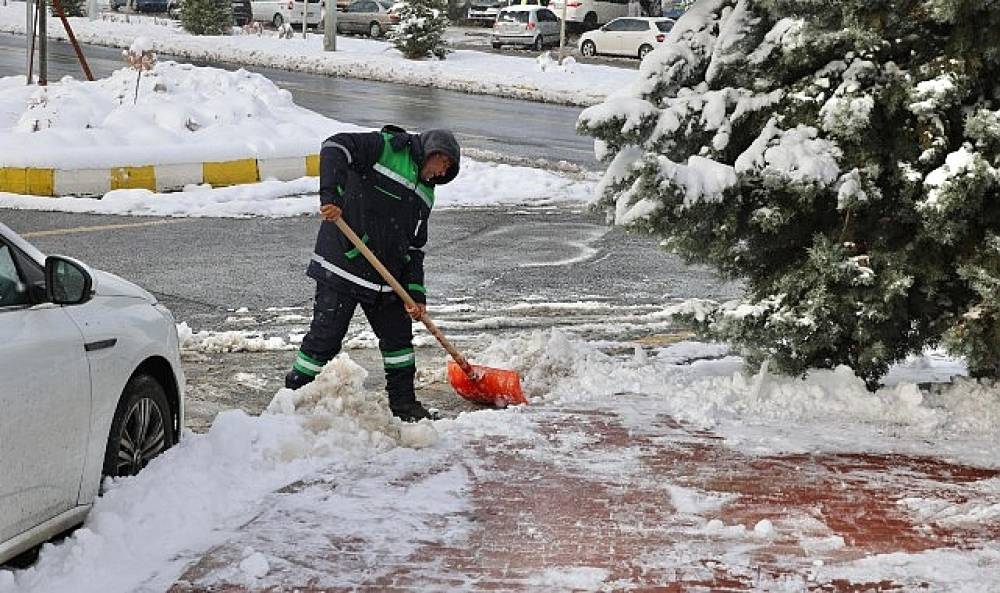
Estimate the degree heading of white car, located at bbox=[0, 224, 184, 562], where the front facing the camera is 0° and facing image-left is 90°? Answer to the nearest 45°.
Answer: approximately 225°

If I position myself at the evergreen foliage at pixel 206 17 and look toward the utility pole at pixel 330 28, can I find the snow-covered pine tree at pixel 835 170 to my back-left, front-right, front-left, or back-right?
front-right

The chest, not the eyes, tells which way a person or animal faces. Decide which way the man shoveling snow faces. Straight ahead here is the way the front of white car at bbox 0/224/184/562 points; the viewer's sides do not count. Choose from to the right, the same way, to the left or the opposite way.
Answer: to the right

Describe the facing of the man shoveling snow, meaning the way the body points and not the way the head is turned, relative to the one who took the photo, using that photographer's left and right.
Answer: facing the viewer and to the right of the viewer

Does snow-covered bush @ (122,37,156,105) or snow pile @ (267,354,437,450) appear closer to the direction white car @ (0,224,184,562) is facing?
the snow pile

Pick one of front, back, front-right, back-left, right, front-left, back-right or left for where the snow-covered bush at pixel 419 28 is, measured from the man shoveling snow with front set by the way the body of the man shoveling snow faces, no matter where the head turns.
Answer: back-left

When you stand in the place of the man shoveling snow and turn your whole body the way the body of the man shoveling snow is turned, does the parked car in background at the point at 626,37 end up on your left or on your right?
on your left

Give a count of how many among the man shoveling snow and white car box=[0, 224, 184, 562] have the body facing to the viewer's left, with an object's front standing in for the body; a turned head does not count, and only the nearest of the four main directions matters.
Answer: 0

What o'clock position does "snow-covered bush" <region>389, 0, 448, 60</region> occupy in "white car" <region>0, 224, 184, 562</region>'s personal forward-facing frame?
The snow-covered bush is roughly at 11 o'clock from the white car.

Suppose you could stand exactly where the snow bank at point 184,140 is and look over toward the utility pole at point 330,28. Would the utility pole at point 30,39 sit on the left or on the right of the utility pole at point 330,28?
left

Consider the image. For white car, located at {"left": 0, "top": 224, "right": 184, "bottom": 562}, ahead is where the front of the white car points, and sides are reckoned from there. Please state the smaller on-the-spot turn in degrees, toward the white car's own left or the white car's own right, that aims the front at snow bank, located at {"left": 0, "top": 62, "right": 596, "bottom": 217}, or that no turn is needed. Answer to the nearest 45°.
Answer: approximately 45° to the white car's own left

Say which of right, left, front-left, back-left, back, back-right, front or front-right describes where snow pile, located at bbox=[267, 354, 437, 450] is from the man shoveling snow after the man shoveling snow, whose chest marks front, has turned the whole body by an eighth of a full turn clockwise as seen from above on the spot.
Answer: front

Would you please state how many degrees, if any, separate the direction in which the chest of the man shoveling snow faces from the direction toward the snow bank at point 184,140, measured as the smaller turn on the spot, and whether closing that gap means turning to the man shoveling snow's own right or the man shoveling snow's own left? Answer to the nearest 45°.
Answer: approximately 135° to the man shoveling snow's own left

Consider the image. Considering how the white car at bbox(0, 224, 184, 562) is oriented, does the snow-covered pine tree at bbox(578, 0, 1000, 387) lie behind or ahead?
ahead
